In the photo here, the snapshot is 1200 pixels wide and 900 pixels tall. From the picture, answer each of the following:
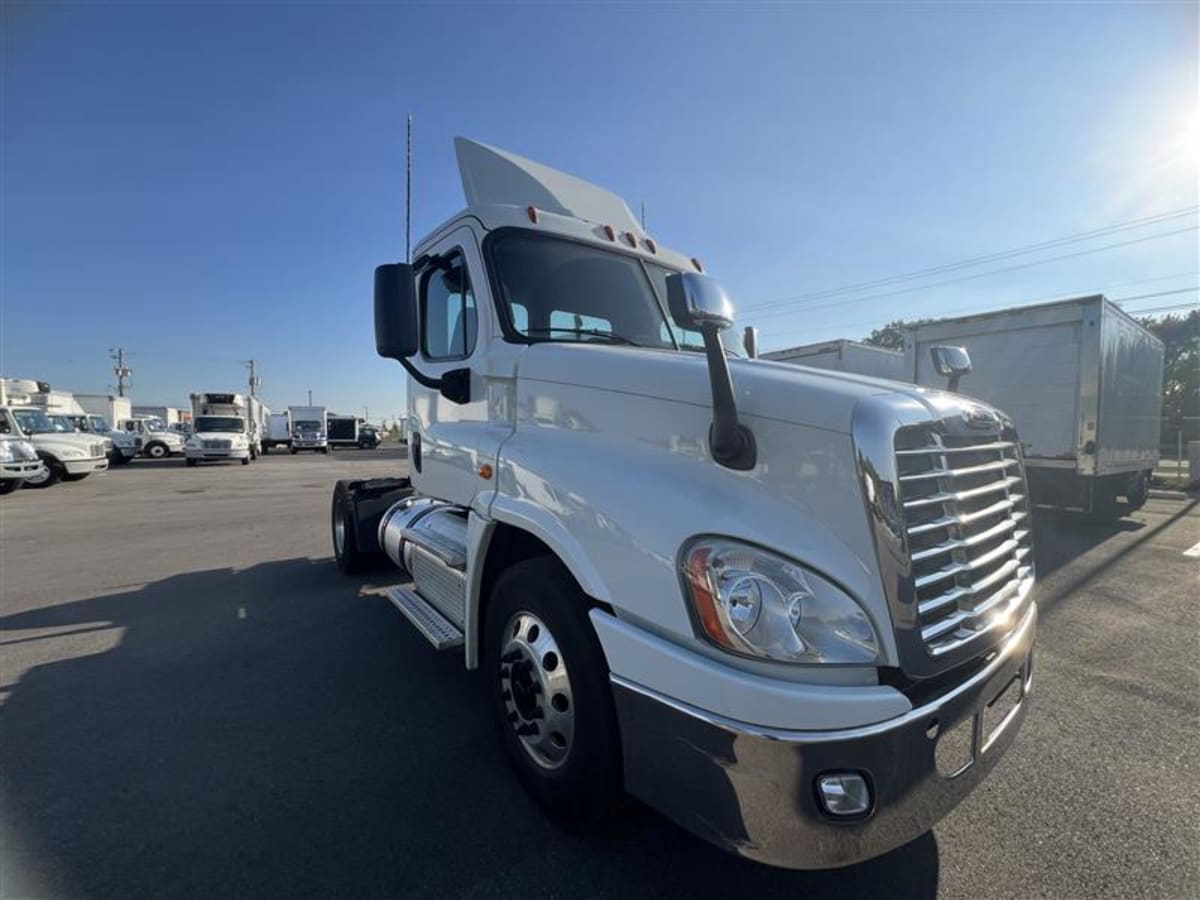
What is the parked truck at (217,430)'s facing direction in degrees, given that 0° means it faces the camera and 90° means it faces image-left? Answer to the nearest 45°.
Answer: approximately 0°

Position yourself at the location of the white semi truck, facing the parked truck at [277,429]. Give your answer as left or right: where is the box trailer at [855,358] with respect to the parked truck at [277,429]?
right

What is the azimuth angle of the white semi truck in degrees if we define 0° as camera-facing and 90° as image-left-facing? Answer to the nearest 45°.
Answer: approximately 315°

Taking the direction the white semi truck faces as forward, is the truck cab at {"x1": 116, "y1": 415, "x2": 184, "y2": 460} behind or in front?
behind
